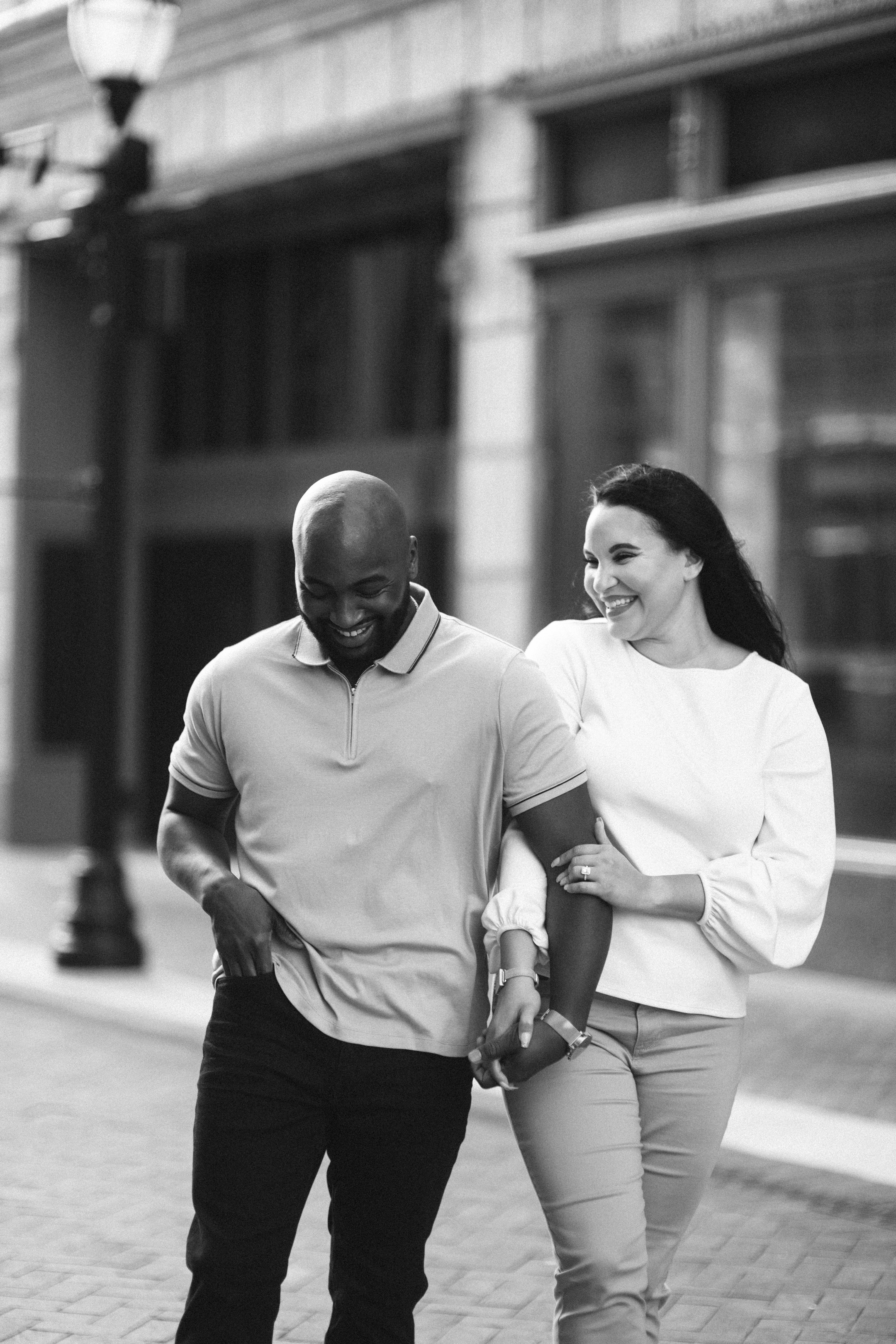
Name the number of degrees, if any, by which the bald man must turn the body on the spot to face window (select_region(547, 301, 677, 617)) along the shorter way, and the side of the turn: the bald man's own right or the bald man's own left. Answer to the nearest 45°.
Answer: approximately 180°

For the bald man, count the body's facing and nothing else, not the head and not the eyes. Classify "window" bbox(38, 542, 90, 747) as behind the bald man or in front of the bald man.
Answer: behind

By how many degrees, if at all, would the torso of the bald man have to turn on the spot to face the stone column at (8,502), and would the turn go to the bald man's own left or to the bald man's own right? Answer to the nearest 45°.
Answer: approximately 180°

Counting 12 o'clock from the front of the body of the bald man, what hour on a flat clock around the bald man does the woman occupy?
The woman is roughly at 8 o'clock from the bald man.

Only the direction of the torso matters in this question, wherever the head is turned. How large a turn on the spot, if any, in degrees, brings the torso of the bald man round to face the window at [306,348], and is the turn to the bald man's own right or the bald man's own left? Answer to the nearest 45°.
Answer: approximately 180°

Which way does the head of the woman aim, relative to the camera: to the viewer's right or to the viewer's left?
to the viewer's left

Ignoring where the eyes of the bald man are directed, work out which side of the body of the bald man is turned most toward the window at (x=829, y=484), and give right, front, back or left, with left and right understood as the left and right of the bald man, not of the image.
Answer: back

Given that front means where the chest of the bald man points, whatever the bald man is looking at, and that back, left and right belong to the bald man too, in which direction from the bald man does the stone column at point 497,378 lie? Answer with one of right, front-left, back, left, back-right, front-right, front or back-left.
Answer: back

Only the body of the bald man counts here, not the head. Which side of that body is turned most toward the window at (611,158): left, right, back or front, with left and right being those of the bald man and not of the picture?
back

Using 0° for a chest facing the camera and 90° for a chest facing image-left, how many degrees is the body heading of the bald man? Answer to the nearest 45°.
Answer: approximately 0°

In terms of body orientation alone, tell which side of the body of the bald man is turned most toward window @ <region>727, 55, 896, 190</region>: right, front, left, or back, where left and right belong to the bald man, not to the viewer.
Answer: back
